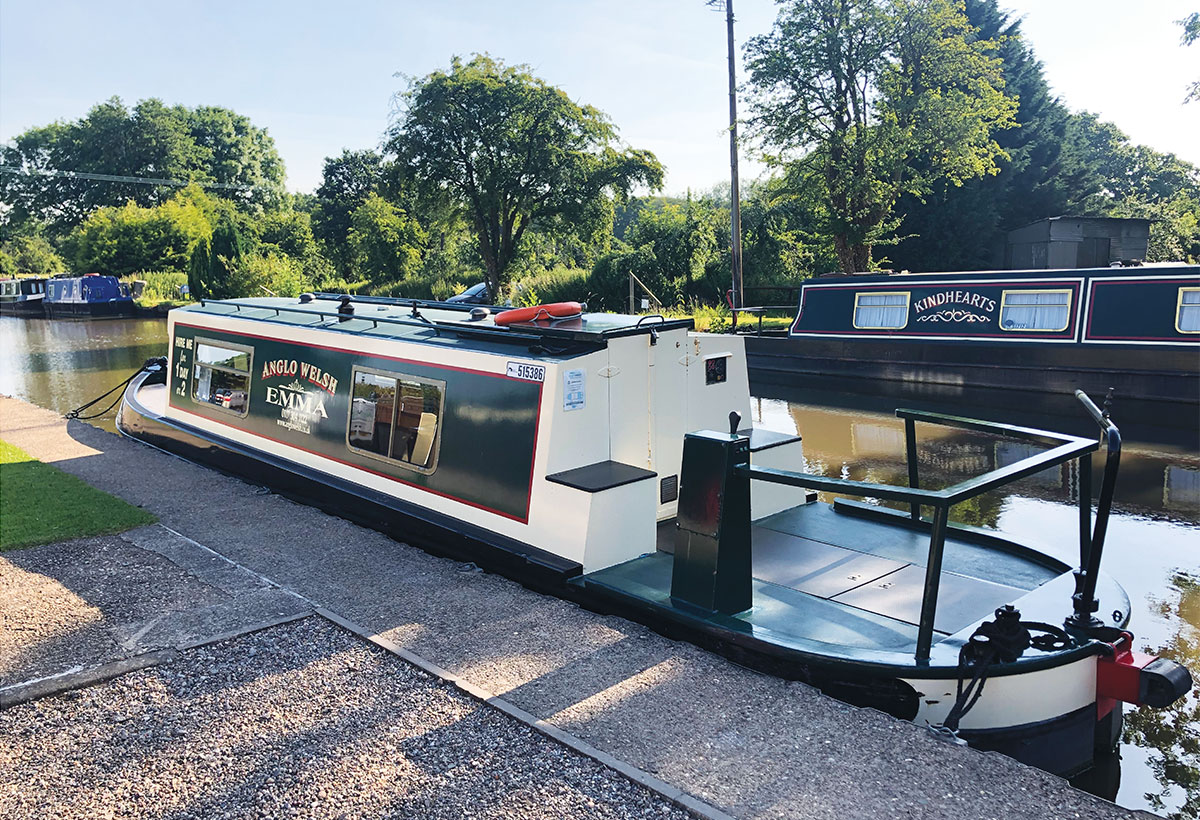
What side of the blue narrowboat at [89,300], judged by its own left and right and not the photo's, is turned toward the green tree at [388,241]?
front

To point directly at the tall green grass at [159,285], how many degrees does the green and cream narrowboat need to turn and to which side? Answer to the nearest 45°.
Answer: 0° — it already faces it

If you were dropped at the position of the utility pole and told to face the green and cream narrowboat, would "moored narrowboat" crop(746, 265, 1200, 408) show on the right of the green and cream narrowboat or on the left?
left

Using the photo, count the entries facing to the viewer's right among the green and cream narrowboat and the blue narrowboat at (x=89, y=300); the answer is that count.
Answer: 1

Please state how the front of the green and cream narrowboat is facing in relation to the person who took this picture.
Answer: facing away from the viewer and to the left of the viewer

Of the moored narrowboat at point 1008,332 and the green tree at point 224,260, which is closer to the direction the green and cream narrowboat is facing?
the green tree

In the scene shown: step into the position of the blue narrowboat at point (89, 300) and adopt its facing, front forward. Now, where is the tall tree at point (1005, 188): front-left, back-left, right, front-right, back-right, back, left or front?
front-right

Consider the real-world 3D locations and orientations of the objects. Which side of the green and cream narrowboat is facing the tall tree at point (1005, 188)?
right

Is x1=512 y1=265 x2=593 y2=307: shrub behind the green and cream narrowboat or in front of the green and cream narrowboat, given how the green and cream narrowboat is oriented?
in front
